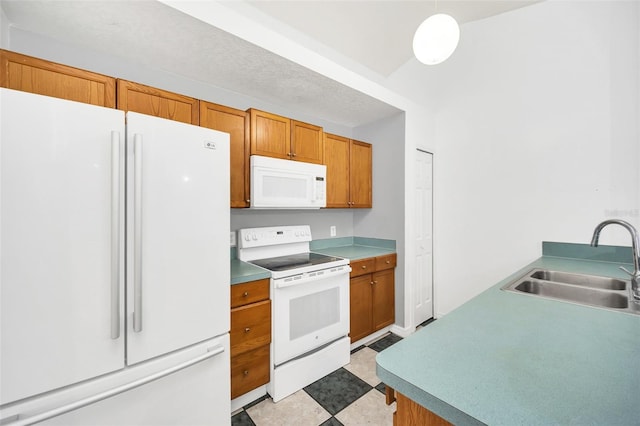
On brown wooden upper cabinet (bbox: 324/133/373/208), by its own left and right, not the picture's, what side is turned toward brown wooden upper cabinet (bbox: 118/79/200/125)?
right

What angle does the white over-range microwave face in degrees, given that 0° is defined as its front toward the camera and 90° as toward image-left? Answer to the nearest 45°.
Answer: approximately 315°

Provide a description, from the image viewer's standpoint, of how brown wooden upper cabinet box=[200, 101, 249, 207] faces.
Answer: facing the viewer and to the right of the viewer

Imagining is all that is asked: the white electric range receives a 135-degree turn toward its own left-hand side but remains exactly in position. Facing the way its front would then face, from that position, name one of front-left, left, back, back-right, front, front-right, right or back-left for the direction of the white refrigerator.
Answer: back-left

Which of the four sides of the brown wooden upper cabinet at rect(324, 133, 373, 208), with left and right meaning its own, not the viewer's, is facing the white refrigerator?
right

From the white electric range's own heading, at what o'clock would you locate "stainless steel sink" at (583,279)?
The stainless steel sink is roughly at 11 o'clock from the white electric range.

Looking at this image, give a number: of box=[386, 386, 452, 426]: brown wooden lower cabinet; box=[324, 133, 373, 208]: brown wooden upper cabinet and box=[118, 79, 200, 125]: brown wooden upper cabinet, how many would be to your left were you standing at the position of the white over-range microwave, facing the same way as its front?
1

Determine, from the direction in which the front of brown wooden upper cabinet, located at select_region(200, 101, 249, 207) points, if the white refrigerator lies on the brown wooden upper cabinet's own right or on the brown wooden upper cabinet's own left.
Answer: on the brown wooden upper cabinet's own right

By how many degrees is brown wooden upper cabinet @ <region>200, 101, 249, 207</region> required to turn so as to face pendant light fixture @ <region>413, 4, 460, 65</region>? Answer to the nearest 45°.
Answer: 0° — it already faces it

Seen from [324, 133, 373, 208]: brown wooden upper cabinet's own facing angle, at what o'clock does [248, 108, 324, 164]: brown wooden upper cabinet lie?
[248, 108, 324, 164]: brown wooden upper cabinet is roughly at 3 o'clock from [324, 133, 373, 208]: brown wooden upper cabinet.
